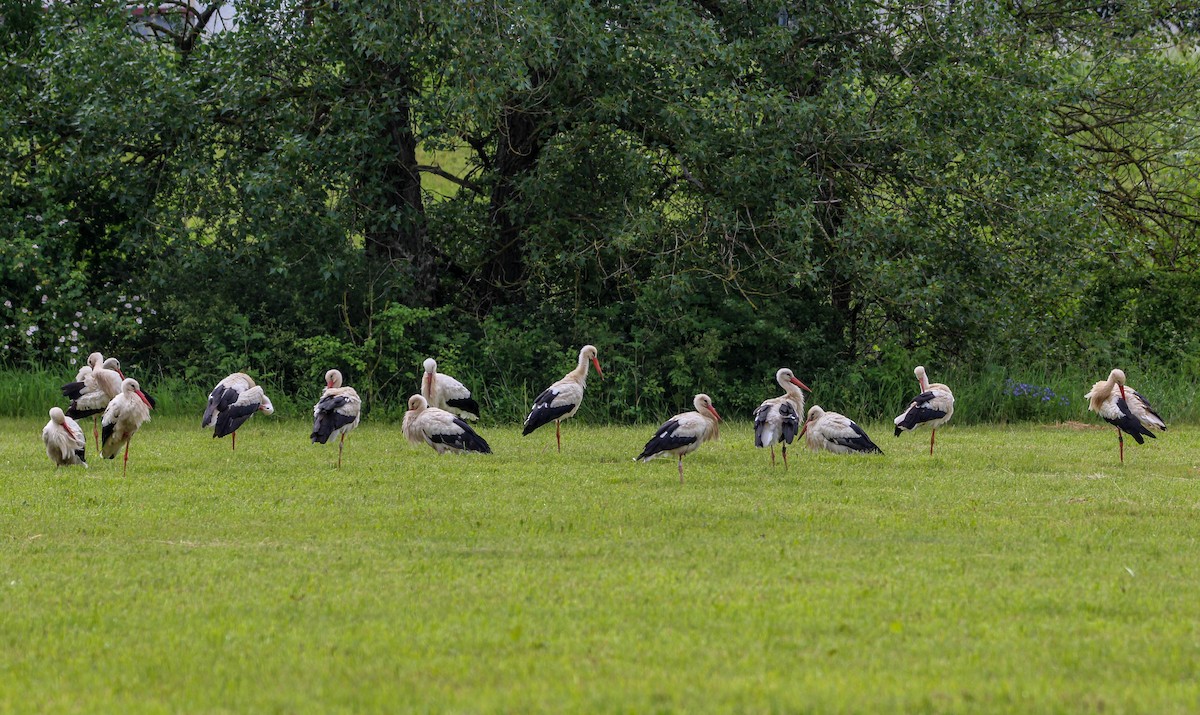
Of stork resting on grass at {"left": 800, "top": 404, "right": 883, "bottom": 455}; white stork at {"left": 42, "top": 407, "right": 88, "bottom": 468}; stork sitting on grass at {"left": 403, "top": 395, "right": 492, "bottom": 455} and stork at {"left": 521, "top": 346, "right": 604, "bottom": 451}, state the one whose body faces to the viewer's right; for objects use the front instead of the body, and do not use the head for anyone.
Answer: stork at {"left": 521, "top": 346, "right": 604, "bottom": 451}

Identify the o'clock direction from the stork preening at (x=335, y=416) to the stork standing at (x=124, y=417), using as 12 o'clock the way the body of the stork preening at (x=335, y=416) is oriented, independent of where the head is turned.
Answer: the stork standing at (x=124, y=417) is roughly at 7 o'clock from the stork preening at (x=335, y=416).

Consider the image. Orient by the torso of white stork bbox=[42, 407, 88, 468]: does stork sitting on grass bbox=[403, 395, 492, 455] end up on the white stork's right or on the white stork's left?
on the white stork's left

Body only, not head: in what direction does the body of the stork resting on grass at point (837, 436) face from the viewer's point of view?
to the viewer's left

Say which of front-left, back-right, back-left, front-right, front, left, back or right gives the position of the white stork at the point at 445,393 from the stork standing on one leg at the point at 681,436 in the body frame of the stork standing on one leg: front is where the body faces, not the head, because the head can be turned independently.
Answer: back-left

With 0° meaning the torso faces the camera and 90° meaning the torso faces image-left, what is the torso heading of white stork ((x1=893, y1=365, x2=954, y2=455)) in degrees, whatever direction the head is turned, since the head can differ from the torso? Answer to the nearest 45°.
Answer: approximately 270°

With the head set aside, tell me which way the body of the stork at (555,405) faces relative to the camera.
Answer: to the viewer's right

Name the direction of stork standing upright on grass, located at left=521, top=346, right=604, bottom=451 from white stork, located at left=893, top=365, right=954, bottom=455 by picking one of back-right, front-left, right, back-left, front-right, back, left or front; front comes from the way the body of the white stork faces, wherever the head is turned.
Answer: back

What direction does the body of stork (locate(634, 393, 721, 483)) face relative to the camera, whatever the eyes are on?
to the viewer's right

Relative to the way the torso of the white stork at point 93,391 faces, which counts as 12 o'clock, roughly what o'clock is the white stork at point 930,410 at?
the white stork at point 930,410 is roughly at 1 o'clock from the white stork at point 93,391.

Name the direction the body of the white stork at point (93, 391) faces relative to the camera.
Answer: to the viewer's right

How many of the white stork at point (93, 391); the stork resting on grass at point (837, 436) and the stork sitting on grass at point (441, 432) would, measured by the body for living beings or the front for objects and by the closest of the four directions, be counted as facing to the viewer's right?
1

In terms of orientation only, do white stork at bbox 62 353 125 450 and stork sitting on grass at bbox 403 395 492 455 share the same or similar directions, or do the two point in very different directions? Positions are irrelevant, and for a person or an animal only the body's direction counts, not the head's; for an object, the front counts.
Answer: very different directions

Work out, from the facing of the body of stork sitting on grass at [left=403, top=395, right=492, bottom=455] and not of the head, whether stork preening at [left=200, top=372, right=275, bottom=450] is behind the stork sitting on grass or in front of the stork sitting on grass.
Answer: in front
